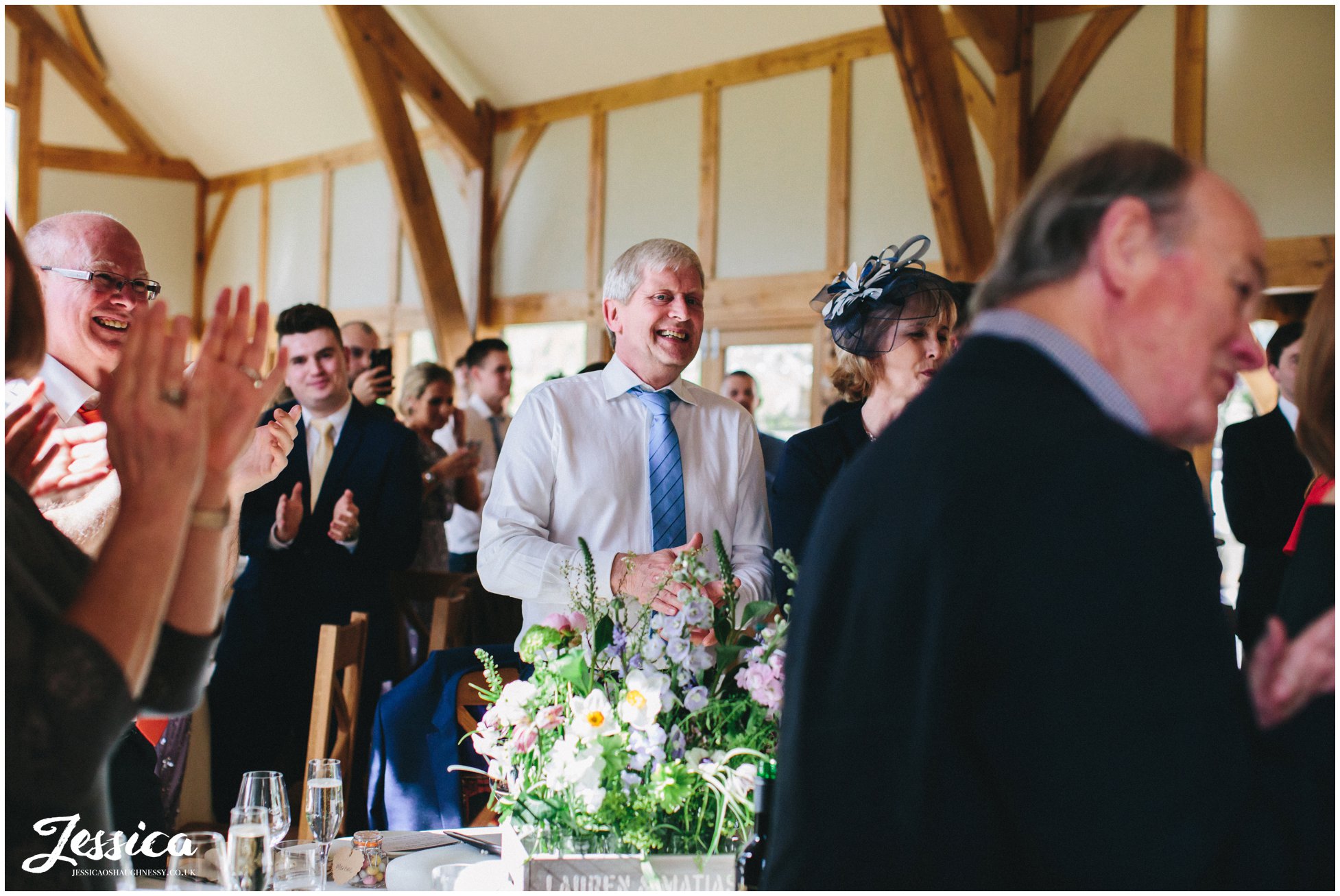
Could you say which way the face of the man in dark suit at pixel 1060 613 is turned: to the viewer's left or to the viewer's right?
to the viewer's right

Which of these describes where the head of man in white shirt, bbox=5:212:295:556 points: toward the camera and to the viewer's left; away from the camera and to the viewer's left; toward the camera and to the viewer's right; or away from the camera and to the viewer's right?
toward the camera and to the viewer's right

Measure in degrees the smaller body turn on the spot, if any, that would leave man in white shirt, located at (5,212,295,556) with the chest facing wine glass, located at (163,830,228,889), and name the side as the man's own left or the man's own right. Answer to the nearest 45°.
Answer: approximately 45° to the man's own right

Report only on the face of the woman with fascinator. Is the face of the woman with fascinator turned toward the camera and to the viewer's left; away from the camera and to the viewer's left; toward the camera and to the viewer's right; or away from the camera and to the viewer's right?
toward the camera and to the viewer's right

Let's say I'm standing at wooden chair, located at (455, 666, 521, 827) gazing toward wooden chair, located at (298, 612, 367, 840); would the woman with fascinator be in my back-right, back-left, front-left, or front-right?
back-right

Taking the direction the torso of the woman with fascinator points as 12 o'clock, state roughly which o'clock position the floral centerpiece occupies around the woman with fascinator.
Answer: The floral centerpiece is roughly at 2 o'clock from the woman with fascinator.

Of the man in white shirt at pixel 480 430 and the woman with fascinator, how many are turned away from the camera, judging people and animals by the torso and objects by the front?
0

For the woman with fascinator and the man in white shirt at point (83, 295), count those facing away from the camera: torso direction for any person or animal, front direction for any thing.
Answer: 0

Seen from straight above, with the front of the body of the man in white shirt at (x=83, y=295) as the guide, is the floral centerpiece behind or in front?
in front

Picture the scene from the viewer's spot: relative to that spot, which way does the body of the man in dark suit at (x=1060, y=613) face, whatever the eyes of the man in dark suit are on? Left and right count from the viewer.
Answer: facing away from the viewer and to the right of the viewer

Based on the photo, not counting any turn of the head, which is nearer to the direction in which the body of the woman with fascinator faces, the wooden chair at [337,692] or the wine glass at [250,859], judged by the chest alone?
the wine glass

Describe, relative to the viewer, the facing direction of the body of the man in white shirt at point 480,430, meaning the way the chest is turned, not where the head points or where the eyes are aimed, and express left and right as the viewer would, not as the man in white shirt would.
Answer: facing the viewer and to the right of the viewer
